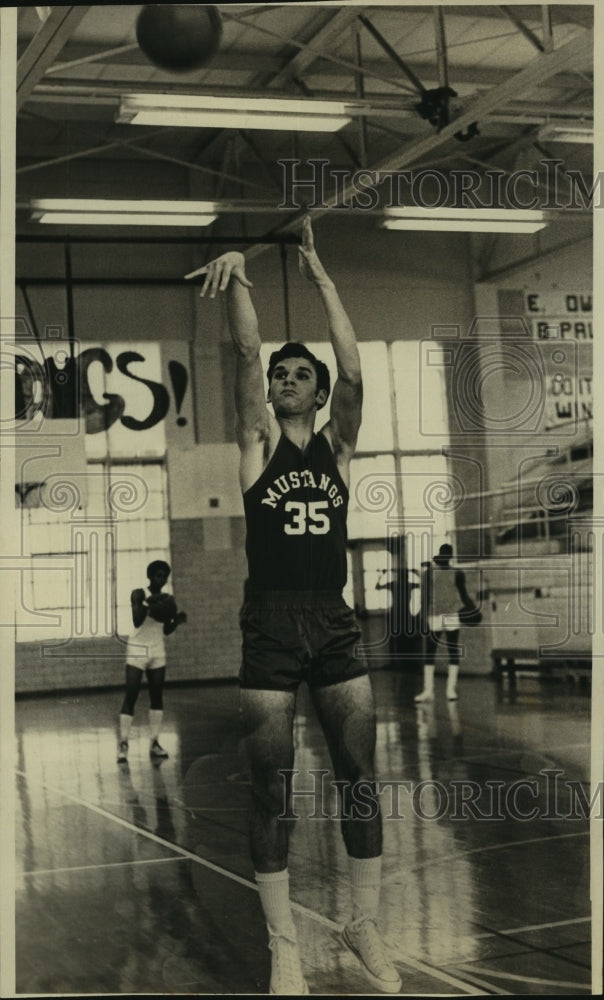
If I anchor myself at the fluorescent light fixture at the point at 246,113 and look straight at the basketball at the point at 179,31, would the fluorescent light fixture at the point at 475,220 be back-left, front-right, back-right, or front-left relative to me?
back-left

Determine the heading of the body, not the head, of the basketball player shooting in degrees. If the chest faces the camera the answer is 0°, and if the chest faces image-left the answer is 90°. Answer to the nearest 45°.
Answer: approximately 0°

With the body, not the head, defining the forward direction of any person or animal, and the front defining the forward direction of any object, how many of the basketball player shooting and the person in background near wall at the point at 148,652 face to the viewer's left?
0
